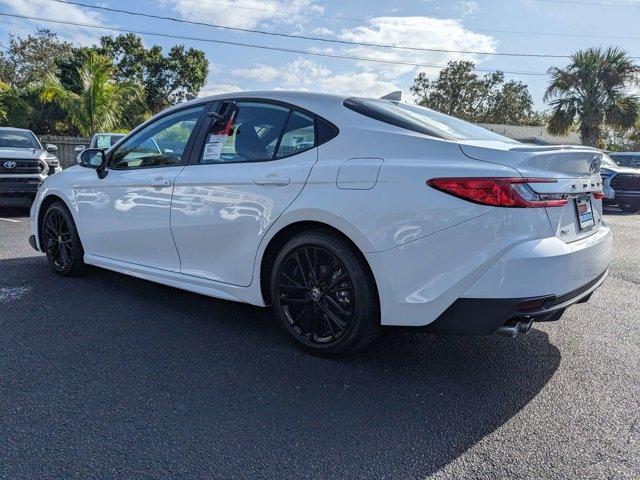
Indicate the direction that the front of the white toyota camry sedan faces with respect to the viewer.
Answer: facing away from the viewer and to the left of the viewer

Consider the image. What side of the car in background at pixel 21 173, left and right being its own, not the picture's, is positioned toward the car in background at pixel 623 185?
left

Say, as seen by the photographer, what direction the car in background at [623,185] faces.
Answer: facing the viewer and to the right of the viewer

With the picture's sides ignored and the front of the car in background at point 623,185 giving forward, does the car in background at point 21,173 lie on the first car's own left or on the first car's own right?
on the first car's own right

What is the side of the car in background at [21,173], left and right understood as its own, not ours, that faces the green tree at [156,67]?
back

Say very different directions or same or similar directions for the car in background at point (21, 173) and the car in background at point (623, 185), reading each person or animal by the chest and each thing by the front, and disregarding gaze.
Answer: same or similar directions

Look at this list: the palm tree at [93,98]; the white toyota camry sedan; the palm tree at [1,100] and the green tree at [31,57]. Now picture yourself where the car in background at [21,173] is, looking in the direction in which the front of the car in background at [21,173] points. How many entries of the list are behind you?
3

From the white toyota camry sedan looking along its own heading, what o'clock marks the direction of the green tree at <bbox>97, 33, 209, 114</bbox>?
The green tree is roughly at 1 o'clock from the white toyota camry sedan.

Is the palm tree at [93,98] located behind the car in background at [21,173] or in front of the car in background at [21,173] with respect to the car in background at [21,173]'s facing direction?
behind

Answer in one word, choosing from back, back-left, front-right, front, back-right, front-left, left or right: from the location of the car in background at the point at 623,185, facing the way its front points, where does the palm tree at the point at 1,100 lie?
back-right

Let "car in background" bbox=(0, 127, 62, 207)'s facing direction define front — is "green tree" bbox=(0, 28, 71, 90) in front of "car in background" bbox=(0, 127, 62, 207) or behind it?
behind

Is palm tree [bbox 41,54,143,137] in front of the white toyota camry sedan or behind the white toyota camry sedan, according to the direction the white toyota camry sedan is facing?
in front

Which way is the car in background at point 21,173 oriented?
toward the camera

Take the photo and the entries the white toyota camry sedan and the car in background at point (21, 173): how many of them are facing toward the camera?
1

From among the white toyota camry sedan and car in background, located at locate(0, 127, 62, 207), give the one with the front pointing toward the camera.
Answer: the car in background
